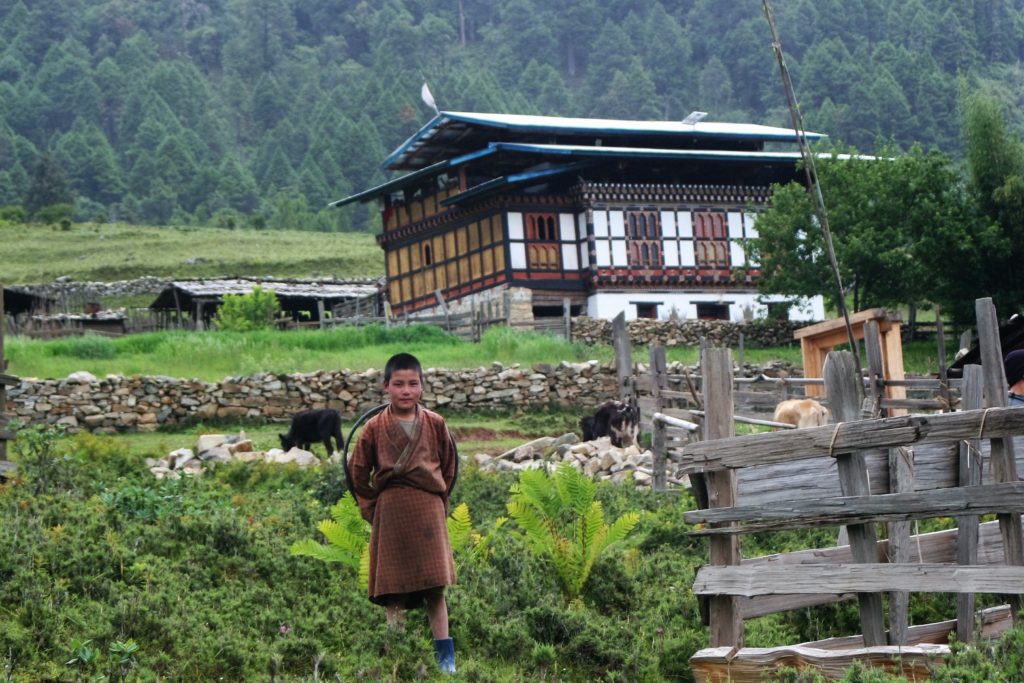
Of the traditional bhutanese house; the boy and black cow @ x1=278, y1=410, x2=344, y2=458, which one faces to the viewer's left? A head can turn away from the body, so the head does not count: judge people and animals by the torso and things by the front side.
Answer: the black cow

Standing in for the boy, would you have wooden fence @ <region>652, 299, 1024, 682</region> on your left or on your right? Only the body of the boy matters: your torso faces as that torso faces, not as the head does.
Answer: on your left

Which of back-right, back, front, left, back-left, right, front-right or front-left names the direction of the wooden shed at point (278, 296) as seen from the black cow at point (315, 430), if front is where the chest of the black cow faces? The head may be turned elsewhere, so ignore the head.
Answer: right

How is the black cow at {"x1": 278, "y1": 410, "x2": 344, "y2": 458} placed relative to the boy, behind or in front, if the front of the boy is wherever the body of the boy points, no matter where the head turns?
behind

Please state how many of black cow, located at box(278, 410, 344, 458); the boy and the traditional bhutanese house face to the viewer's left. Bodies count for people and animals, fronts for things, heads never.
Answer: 1

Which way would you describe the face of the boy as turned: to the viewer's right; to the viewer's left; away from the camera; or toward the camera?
toward the camera

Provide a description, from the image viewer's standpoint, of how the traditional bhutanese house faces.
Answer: facing the viewer and to the right of the viewer

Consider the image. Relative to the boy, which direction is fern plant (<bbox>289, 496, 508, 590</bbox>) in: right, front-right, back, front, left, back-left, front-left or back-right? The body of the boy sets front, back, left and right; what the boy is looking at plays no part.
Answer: back

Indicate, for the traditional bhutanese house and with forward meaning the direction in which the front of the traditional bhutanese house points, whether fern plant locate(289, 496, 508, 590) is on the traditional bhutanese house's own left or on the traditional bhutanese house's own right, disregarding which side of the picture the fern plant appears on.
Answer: on the traditional bhutanese house's own right

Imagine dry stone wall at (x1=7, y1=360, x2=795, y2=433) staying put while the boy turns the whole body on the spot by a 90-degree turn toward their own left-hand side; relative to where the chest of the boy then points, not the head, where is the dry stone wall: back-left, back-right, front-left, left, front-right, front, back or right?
left

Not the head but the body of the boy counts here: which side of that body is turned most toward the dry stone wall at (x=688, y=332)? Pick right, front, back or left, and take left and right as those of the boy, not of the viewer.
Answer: back

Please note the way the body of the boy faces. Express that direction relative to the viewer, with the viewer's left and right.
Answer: facing the viewer

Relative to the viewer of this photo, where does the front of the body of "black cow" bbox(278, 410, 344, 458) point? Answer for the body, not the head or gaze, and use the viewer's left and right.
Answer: facing to the left of the viewer

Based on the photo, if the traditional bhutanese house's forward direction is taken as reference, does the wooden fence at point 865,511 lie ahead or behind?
ahead

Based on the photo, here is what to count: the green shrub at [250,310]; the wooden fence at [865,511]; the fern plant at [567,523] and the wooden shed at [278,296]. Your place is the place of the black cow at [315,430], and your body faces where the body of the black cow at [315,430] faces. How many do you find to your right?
2
